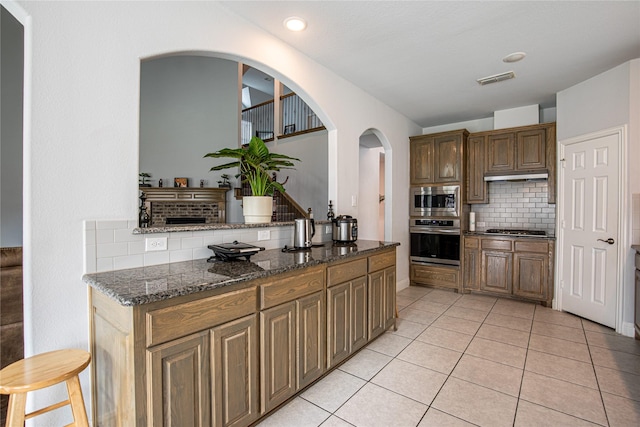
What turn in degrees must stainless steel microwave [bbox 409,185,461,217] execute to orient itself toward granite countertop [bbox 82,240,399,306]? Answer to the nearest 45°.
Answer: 0° — it already faces it

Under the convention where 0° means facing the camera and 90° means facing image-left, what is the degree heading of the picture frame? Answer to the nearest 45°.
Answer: approximately 0°

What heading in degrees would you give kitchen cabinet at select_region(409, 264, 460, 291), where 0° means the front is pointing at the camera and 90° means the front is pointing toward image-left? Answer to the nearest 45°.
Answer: approximately 0°

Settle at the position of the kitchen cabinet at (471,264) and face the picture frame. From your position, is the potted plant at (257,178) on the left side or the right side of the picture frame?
left
